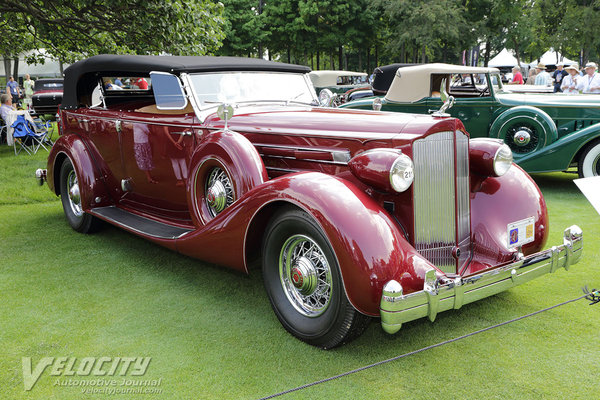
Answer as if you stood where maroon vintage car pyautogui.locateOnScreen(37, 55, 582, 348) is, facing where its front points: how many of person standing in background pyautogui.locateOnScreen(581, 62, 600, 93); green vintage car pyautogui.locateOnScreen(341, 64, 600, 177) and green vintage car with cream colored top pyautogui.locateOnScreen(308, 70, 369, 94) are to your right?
0

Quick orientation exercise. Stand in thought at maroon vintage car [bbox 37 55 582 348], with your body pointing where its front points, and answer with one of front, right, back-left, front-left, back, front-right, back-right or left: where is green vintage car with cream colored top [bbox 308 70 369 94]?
back-left

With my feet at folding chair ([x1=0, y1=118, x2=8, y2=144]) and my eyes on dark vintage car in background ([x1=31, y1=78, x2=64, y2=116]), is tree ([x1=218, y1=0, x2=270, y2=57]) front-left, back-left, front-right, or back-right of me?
front-right

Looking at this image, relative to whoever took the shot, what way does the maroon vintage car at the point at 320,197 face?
facing the viewer and to the right of the viewer

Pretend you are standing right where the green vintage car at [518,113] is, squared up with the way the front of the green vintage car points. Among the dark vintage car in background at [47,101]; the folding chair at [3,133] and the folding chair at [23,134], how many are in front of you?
0

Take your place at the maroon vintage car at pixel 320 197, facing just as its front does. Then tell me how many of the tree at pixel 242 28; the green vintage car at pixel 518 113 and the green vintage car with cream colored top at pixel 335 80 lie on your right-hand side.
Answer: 0

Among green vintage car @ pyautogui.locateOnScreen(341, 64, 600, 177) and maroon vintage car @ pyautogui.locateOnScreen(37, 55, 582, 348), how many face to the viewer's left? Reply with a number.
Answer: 0

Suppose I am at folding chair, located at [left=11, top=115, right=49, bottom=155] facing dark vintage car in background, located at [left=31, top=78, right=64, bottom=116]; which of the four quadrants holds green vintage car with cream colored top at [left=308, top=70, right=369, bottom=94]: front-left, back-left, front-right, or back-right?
front-right

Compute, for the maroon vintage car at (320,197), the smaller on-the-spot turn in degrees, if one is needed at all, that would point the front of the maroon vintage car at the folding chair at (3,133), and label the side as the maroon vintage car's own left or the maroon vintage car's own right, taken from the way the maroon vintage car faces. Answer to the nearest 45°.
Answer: approximately 180°

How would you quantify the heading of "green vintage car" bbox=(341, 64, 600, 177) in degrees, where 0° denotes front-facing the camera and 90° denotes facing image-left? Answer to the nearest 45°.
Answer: approximately 270°

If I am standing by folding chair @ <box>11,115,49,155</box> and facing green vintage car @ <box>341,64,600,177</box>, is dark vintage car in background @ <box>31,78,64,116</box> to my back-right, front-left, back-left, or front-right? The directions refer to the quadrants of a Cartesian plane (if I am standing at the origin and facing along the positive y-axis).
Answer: back-left

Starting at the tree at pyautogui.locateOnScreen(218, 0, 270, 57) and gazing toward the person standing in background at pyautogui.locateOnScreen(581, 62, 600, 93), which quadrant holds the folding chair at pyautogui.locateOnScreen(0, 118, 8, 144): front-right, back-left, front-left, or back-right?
front-right
